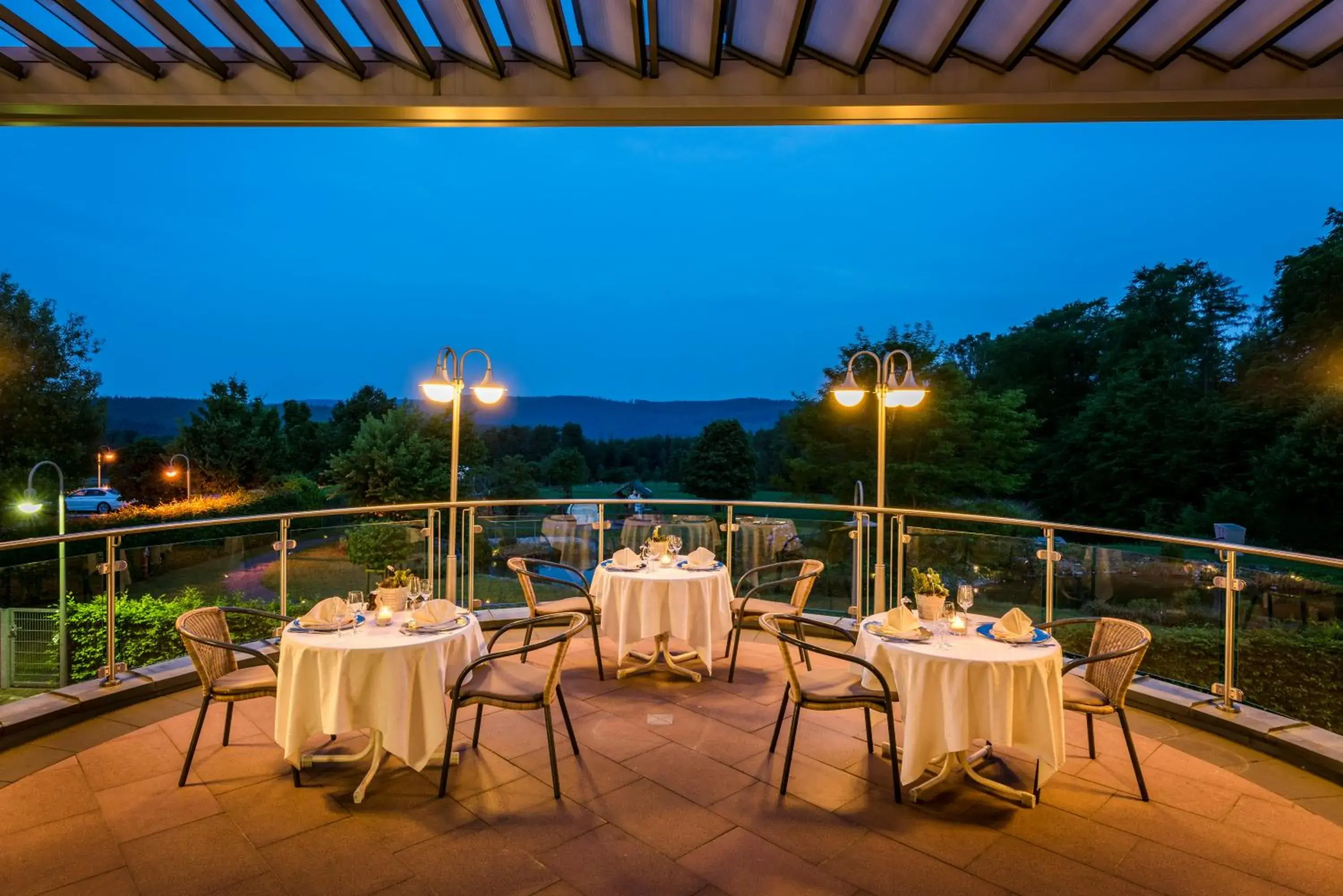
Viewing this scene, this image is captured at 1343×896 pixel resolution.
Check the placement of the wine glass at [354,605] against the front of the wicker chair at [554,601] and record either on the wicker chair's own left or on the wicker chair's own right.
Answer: on the wicker chair's own right

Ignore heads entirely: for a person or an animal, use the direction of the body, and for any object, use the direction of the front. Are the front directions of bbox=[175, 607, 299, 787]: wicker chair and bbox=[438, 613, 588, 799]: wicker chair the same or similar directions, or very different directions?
very different directions

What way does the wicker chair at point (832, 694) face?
to the viewer's right

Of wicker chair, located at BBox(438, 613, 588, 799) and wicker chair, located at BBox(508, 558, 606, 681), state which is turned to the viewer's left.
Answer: wicker chair, located at BBox(438, 613, 588, 799)

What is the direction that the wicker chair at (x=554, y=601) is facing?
to the viewer's right

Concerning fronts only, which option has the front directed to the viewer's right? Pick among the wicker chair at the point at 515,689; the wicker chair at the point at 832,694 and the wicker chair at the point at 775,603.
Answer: the wicker chair at the point at 832,694

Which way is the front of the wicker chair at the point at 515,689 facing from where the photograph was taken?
facing to the left of the viewer

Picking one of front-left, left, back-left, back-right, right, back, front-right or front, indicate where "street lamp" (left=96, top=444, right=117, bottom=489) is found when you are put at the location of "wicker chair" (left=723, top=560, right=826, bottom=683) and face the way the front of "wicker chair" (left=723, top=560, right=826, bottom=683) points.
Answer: front-right

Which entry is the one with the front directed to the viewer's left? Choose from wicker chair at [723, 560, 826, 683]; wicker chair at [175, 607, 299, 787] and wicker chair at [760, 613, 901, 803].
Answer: wicker chair at [723, 560, 826, 683]

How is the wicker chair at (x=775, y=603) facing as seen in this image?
to the viewer's left

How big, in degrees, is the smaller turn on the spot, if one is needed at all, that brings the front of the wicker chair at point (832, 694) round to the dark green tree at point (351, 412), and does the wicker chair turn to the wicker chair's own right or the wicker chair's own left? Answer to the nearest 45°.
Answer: approximately 135° to the wicker chair's own left

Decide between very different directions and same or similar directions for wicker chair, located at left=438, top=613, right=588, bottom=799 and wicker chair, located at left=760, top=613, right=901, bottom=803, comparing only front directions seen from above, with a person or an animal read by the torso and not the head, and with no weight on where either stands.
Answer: very different directions

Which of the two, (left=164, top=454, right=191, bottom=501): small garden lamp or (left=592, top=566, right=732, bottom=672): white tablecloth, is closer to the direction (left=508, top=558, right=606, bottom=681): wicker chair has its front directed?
the white tablecloth

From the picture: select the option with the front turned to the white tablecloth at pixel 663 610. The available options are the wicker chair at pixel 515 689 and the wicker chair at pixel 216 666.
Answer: the wicker chair at pixel 216 666

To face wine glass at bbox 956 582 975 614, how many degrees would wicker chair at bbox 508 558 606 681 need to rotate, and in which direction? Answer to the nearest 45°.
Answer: approximately 45° to its right

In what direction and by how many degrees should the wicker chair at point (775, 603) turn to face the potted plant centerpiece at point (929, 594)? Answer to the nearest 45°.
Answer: approximately 135° to its left

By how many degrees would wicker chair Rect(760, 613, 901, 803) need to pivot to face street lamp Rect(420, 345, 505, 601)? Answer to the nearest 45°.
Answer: approximately 135° to its left

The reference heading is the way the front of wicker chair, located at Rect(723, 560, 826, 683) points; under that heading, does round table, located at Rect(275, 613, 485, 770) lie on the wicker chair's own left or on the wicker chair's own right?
on the wicker chair's own left

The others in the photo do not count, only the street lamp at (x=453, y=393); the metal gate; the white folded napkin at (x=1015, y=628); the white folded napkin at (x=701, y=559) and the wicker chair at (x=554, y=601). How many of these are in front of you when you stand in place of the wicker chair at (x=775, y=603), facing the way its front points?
4
